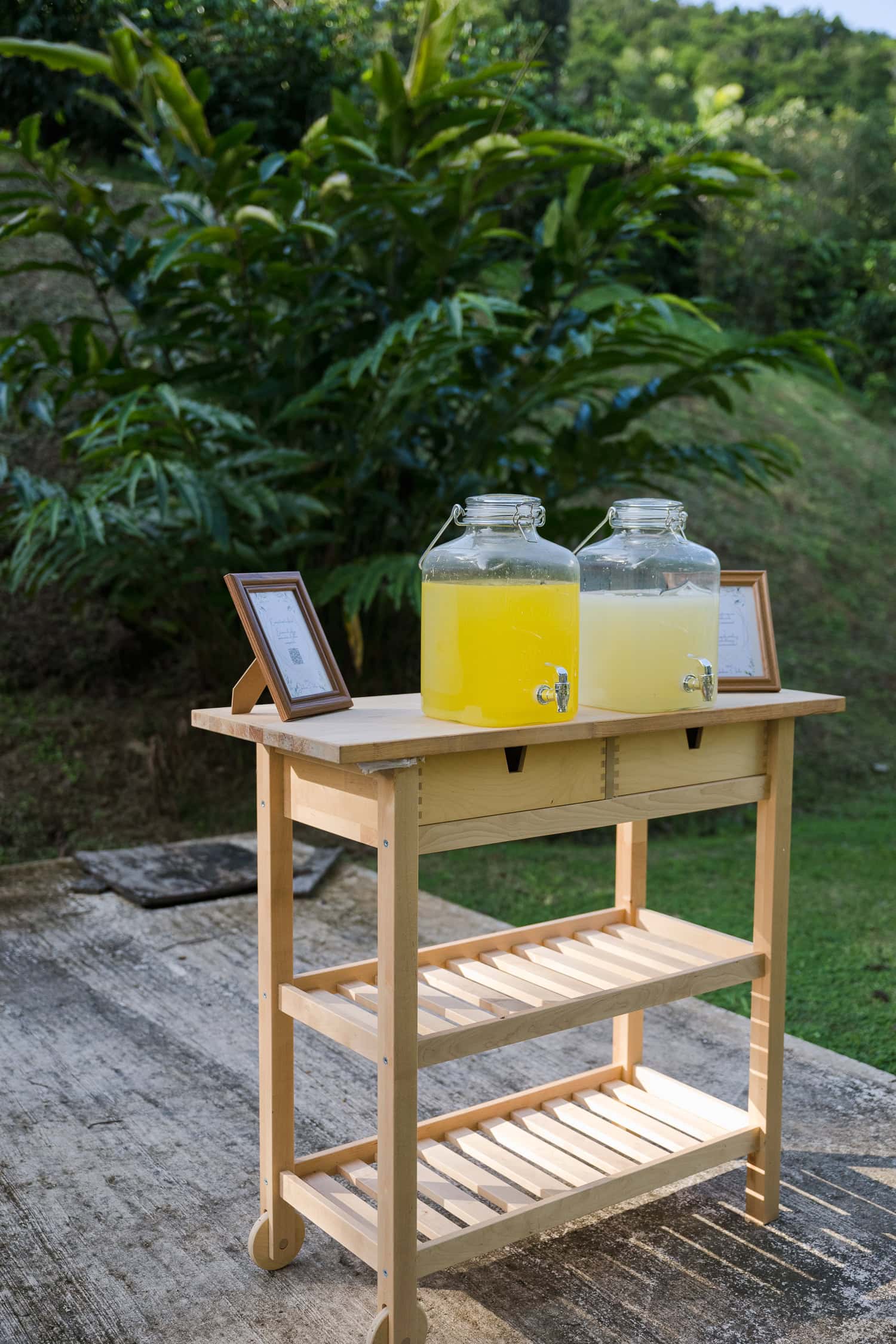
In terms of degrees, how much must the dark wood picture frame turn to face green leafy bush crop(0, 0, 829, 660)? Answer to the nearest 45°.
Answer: approximately 135° to its left

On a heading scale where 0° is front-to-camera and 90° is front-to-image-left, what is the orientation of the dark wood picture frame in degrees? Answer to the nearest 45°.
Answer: approximately 315°

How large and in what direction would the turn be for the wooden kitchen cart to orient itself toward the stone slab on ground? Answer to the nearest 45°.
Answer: approximately 180°

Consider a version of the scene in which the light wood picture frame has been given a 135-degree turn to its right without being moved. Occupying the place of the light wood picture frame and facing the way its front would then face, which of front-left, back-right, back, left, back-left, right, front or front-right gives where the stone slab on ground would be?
front

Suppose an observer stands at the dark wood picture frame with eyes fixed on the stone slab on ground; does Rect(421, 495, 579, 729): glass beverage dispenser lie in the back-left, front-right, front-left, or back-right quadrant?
back-right

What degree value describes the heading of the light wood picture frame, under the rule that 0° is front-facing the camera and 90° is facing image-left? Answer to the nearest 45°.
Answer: approximately 0°
